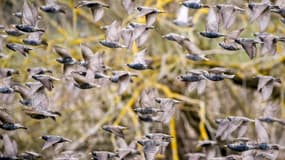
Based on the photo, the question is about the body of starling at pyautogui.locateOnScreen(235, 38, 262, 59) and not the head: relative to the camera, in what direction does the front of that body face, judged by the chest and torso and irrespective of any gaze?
to the viewer's left

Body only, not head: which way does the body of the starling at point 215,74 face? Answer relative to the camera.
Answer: to the viewer's left

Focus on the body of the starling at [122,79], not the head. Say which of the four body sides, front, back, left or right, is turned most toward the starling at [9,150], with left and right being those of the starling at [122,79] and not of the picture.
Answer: front

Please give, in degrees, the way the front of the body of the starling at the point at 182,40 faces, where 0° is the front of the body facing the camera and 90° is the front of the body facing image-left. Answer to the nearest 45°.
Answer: approximately 90°

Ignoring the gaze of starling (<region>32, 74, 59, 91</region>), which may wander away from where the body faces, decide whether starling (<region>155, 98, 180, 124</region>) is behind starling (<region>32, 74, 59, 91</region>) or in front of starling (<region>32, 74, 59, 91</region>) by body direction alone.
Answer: behind

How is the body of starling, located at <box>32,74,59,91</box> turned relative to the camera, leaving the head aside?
to the viewer's left
